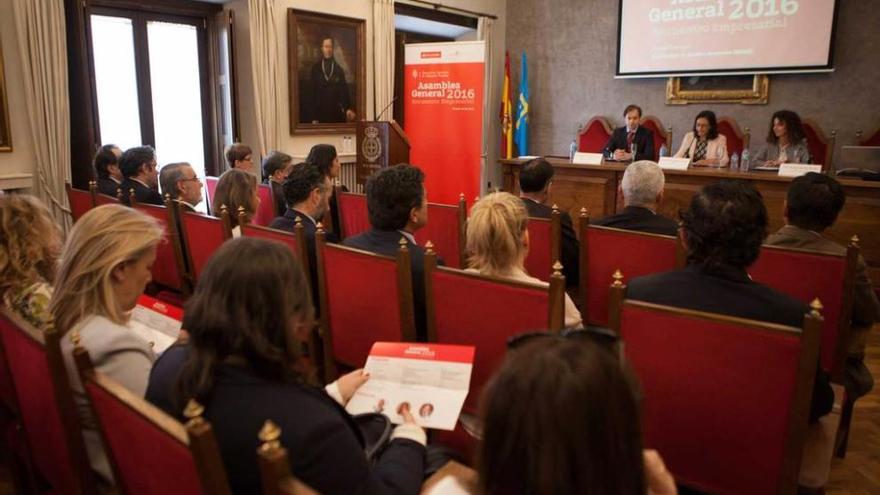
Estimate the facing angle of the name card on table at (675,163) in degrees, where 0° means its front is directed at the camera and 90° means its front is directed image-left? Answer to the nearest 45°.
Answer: approximately 0°

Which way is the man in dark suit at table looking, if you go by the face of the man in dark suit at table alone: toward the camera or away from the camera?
toward the camera

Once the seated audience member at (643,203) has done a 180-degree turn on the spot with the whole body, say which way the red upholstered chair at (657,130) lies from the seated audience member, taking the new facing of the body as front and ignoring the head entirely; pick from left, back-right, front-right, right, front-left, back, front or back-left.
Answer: back

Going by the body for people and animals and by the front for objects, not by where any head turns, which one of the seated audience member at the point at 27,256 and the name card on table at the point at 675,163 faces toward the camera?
the name card on table

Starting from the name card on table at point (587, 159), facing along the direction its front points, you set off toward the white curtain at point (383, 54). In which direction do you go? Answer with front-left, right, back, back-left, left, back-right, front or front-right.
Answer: right

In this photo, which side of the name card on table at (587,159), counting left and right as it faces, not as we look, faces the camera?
front

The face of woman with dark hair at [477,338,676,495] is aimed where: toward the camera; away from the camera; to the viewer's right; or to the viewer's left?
away from the camera

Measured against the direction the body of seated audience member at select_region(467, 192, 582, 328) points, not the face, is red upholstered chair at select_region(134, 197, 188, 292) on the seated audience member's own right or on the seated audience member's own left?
on the seated audience member's own left

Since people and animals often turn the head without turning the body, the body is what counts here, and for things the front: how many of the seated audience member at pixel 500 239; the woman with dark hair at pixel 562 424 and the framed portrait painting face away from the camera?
2

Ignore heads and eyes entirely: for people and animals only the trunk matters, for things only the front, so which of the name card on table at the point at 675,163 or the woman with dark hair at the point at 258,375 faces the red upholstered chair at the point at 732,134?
the woman with dark hair

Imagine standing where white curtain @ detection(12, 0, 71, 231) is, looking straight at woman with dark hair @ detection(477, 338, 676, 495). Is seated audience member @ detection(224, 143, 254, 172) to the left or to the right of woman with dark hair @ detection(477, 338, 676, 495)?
left

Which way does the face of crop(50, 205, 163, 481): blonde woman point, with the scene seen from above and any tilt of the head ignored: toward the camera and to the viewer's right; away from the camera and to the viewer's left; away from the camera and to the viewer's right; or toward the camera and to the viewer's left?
away from the camera and to the viewer's right

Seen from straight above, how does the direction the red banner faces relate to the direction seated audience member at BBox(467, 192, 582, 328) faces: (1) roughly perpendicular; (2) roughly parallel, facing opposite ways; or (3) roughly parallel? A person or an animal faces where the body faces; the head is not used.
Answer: roughly parallel, facing opposite ways

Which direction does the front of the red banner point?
toward the camera

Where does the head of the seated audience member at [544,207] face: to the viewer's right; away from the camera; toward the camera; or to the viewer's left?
away from the camera

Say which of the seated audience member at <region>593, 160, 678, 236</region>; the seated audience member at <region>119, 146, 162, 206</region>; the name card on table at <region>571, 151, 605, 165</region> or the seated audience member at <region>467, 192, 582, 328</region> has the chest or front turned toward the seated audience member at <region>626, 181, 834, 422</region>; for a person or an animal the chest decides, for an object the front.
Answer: the name card on table

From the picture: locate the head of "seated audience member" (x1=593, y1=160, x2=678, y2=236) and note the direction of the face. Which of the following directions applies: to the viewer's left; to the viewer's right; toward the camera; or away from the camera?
away from the camera

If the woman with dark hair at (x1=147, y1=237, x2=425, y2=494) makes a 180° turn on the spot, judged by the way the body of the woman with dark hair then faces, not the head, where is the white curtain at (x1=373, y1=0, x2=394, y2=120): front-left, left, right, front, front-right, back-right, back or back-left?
back-right

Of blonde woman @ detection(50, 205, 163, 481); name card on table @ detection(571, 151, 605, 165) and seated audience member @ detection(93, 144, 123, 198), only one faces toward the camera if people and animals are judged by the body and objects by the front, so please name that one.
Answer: the name card on table

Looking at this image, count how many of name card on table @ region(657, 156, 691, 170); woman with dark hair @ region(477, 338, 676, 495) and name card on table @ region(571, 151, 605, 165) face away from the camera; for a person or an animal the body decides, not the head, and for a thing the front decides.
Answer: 1

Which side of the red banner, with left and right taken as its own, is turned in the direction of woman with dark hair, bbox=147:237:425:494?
front

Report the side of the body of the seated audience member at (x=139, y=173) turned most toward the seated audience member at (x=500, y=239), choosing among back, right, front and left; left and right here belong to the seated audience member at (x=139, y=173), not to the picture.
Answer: right

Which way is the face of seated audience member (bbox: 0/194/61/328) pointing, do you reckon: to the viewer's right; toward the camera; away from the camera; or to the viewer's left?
away from the camera
